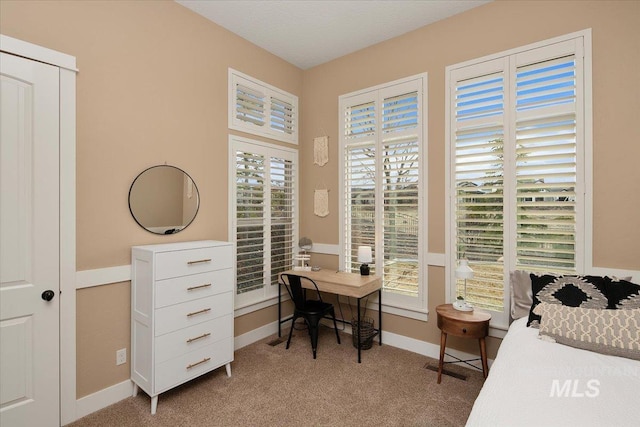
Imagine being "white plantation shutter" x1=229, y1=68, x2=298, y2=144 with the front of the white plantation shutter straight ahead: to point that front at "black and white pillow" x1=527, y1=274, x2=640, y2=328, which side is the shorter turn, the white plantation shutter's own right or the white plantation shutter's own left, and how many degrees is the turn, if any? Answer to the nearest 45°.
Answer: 0° — it already faces it

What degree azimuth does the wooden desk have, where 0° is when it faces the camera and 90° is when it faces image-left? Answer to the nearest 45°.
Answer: approximately 45°

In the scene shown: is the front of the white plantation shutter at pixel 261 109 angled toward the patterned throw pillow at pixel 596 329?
yes

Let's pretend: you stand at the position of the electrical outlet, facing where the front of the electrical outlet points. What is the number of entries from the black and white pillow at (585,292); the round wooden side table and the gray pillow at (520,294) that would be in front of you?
3

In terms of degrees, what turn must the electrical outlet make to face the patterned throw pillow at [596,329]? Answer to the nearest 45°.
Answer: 0° — it already faces it

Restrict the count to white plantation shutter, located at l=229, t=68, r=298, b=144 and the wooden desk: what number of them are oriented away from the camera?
0

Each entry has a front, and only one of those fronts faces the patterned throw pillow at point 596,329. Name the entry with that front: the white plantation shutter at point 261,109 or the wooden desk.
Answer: the white plantation shutter

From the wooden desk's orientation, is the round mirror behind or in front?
in front

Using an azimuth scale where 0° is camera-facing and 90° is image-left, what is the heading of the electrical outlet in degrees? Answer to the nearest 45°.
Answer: approximately 315°

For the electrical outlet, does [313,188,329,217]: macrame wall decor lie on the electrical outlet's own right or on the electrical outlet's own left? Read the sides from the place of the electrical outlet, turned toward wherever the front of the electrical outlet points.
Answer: on the electrical outlet's own left

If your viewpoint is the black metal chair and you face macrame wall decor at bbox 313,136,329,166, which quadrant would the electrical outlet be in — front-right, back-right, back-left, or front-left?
back-left

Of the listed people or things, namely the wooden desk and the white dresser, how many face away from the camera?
0

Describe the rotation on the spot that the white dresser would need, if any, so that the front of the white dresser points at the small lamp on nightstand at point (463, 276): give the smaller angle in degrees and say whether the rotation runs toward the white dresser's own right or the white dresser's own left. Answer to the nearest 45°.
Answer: approximately 45° to the white dresser's own left

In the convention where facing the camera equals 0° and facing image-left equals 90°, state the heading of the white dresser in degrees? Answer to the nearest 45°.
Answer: approximately 315°
